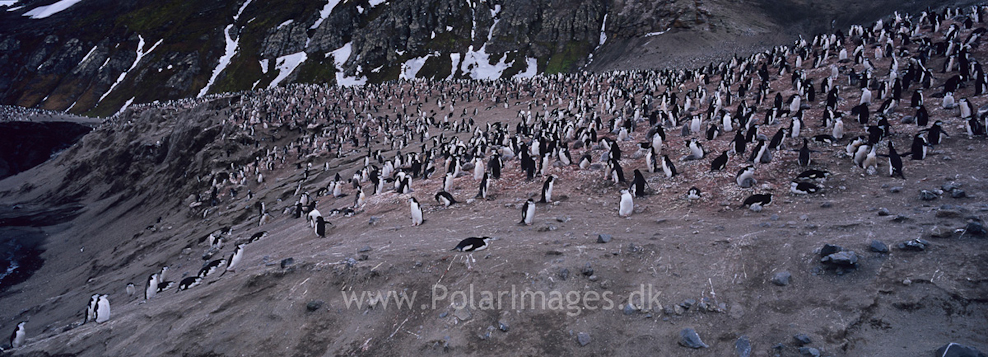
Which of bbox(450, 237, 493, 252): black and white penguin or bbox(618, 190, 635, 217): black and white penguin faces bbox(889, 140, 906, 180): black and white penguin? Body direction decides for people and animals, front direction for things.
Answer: bbox(450, 237, 493, 252): black and white penguin

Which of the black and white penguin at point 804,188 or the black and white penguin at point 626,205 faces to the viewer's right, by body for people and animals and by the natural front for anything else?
the black and white penguin at point 804,188

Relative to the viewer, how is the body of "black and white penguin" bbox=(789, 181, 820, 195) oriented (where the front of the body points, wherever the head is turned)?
to the viewer's right

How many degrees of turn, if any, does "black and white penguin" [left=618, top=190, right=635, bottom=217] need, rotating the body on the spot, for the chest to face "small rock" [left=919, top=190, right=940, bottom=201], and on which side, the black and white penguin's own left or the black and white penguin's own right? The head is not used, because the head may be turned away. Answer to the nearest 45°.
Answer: approximately 90° to the black and white penguin's own left

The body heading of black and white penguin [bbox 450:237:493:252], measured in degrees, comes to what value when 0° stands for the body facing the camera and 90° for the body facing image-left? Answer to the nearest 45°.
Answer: approximately 270°

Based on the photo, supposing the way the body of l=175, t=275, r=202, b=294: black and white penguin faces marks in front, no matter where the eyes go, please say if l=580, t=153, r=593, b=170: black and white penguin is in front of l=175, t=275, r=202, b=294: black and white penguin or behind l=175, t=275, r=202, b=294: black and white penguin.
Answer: in front

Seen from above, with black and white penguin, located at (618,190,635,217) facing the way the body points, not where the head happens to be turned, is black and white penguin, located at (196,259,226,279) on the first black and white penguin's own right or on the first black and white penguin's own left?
on the first black and white penguin's own right

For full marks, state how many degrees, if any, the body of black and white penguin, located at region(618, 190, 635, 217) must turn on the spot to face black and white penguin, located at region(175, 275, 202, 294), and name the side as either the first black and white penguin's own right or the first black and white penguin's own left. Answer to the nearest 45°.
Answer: approximately 90° to the first black and white penguin's own right

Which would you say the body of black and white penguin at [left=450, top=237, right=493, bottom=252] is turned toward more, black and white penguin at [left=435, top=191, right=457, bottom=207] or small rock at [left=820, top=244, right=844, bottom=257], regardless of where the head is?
the small rock

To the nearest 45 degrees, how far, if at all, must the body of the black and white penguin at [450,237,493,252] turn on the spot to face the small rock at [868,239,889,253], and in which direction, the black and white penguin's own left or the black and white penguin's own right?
approximately 45° to the black and white penguin's own right
